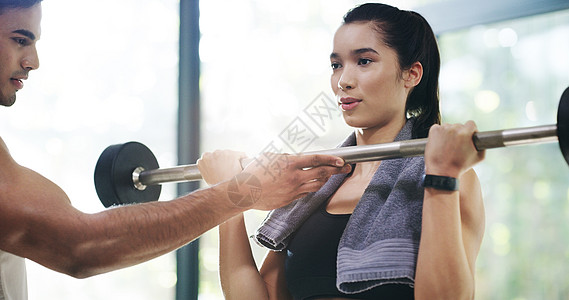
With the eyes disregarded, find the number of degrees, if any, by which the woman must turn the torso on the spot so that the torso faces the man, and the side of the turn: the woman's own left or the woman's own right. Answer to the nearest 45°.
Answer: approximately 45° to the woman's own right

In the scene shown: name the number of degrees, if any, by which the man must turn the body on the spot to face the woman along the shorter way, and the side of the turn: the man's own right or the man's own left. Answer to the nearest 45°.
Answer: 0° — they already face them

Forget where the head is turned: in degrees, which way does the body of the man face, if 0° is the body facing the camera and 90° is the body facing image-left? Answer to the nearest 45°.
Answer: approximately 270°

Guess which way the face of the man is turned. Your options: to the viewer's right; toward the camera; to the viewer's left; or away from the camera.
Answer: to the viewer's right

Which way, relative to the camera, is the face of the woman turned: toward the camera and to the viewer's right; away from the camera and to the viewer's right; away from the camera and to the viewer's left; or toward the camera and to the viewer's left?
toward the camera and to the viewer's left

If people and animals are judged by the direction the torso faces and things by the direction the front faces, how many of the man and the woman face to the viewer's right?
1
